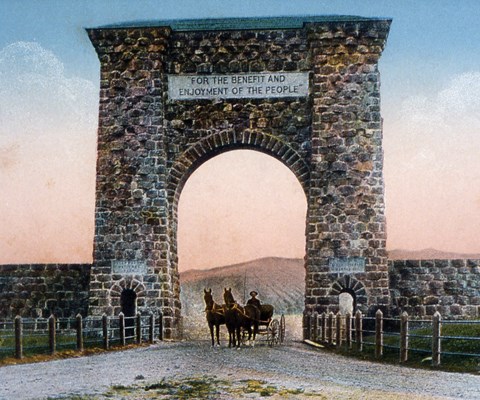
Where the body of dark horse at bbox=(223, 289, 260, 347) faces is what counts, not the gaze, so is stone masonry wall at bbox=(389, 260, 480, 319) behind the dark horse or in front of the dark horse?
behind

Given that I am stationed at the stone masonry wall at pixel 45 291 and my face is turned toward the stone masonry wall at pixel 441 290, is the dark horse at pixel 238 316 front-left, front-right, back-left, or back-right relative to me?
front-right

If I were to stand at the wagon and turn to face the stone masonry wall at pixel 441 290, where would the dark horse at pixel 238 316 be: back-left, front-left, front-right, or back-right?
back-right

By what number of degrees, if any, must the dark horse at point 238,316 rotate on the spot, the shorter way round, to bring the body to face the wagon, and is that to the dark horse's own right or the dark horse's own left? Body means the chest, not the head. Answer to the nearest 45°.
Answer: approximately 180°

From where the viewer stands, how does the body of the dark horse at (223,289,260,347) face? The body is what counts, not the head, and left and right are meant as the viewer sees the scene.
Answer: facing the viewer and to the left of the viewer

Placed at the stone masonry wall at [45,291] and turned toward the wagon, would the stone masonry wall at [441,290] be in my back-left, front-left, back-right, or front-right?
front-left

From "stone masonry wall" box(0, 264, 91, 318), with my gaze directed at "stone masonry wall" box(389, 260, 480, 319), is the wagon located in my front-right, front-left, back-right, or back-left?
front-right

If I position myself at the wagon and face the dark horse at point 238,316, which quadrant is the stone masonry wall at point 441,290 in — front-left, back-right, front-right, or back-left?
back-left

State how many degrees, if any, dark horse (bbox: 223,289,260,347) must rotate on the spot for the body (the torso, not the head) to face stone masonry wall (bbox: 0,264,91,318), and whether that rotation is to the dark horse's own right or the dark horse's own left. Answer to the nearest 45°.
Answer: approximately 90° to the dark horse's own right

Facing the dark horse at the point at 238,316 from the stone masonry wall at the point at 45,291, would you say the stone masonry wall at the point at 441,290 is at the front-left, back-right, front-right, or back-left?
front-left
